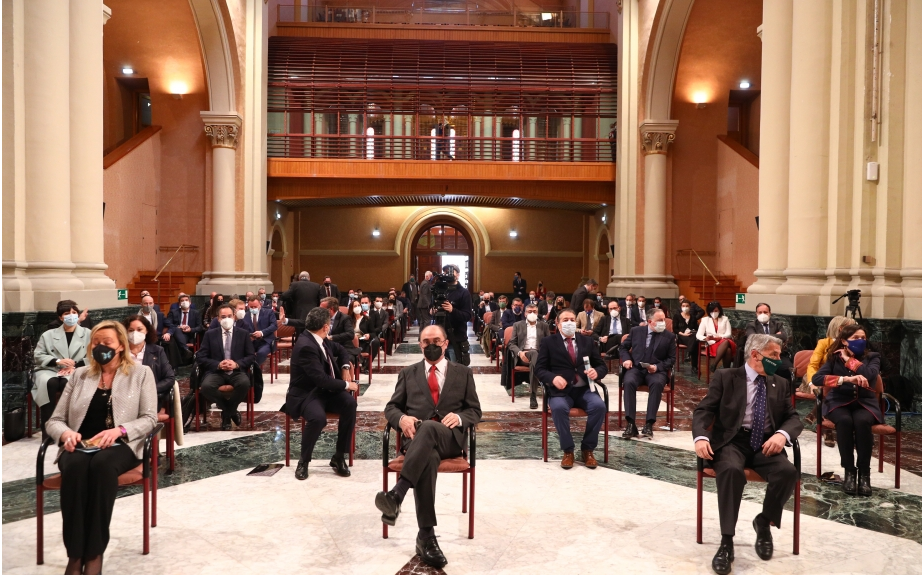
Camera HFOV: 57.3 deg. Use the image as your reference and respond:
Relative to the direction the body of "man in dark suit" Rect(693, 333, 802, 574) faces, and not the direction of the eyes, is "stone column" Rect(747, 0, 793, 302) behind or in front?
behind

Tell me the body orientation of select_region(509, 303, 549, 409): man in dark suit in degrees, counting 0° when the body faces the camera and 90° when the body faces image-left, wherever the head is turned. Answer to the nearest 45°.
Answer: approximately 0°

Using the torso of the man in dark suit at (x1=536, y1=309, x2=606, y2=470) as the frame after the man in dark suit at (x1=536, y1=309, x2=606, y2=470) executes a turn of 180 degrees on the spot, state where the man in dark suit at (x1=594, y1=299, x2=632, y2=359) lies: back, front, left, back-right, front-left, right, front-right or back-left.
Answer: front

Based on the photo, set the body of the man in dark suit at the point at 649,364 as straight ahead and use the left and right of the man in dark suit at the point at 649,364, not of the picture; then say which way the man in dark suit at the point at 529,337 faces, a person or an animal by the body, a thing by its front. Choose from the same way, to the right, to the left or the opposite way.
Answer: the same way

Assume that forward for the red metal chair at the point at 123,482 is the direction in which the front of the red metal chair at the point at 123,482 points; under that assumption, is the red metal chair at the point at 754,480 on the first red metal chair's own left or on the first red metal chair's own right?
on the first red metal chair's own left

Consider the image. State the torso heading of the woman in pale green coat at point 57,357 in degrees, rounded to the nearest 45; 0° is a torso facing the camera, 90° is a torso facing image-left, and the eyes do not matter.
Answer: approximately 0°

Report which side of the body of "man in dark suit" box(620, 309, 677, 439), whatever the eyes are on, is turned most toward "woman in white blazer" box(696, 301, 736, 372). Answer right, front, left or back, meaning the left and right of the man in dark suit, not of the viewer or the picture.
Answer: back

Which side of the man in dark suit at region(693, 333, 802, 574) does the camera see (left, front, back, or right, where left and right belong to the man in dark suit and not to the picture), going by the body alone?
front

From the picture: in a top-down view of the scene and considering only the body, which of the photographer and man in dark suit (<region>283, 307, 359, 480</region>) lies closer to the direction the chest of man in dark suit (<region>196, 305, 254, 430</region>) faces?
the man in dark suit

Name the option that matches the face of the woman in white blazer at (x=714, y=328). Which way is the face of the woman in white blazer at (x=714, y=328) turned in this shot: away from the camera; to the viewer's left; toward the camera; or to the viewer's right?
toward the camera

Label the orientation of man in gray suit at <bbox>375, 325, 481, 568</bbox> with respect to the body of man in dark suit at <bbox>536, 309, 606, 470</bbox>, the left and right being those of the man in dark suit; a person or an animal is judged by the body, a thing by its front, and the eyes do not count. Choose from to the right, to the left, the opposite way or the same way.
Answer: the same way

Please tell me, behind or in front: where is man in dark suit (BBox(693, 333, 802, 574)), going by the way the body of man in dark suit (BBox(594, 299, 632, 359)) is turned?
in front

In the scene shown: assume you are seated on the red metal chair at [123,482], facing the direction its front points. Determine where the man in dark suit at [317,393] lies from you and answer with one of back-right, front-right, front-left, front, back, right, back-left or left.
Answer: back-left

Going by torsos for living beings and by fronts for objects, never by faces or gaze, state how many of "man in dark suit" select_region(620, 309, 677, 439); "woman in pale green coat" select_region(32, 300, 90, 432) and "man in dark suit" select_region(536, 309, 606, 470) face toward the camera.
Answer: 3

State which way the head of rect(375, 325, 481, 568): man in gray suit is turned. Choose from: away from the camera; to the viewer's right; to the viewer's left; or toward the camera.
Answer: toward the camera

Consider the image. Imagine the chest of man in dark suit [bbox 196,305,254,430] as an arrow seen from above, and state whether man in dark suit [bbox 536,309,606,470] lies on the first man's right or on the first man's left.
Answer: on the first man's left
